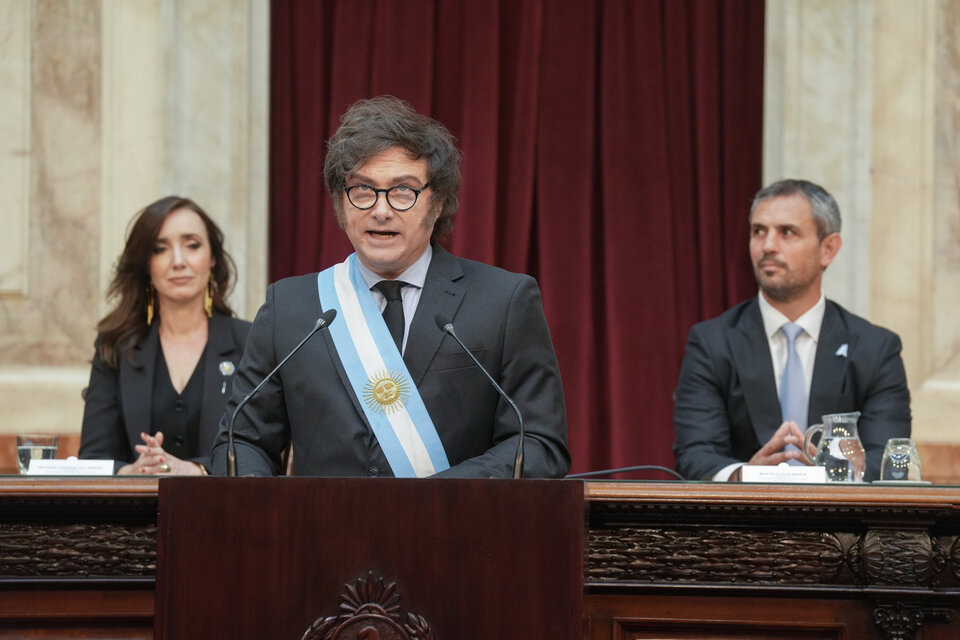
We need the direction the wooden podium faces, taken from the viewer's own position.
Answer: facing the viewer

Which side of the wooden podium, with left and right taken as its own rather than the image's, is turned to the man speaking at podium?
back

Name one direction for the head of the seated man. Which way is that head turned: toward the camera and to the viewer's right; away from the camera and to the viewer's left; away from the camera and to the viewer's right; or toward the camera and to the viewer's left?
toward the camera and to the viewer's left

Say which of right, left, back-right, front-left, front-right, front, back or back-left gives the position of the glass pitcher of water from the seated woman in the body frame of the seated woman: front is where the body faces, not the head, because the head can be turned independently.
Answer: front-left

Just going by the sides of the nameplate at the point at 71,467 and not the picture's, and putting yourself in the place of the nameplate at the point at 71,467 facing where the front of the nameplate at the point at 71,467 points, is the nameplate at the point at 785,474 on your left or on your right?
on your left

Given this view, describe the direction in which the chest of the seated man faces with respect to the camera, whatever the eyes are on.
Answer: toward the camera

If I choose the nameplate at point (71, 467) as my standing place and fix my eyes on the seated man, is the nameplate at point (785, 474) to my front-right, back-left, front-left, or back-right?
front-right

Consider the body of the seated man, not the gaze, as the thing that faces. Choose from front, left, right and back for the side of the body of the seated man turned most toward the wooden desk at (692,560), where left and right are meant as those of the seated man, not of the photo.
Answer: front

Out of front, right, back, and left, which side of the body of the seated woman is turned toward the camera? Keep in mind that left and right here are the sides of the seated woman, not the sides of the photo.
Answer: front

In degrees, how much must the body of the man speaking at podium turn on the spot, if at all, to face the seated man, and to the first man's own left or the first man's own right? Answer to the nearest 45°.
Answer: approximately 135° to the first man's own left

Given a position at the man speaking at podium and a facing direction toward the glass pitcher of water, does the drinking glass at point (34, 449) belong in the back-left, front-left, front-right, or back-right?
back-left

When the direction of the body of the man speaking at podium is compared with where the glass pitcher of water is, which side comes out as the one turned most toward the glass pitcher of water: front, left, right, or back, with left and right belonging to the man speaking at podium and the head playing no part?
left

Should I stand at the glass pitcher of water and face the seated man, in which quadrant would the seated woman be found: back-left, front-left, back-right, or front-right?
front-left

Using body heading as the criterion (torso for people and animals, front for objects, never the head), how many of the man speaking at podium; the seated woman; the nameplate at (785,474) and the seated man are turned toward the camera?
4

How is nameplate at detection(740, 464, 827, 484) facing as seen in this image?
toward the camera
